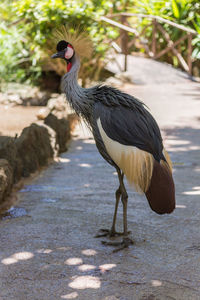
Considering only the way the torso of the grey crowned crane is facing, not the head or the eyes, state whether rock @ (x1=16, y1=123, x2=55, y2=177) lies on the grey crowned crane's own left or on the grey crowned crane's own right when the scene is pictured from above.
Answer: on the grey crowned crane's own right

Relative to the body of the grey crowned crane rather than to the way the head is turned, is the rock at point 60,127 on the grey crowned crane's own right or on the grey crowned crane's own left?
on the grey crowned crane's own right

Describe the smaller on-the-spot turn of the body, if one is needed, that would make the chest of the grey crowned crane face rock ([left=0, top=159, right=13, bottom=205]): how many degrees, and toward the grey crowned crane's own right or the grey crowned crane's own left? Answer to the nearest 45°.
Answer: approximately 45° to the grey crowned crane's own right

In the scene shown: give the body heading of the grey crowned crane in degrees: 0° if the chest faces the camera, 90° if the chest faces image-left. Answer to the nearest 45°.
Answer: approximately 90°

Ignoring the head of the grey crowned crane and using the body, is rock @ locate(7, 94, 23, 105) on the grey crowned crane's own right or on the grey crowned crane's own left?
on the grey crowned crane's own right

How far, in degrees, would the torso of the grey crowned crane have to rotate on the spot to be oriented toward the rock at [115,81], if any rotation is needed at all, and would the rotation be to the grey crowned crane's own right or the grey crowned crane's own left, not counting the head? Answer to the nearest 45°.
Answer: approximately 90° to the grey crowned crane's own right
